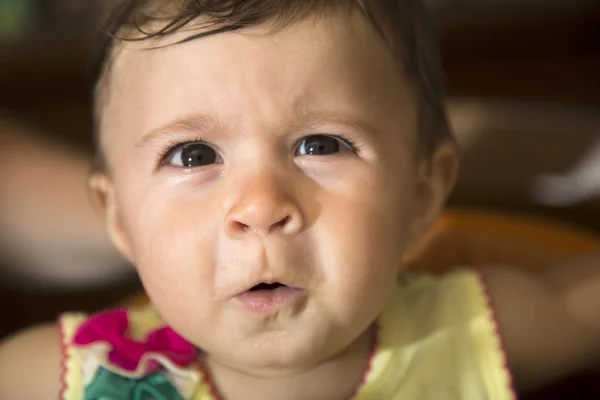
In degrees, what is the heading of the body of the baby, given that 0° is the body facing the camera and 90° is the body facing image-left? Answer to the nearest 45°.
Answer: approximately 0°
